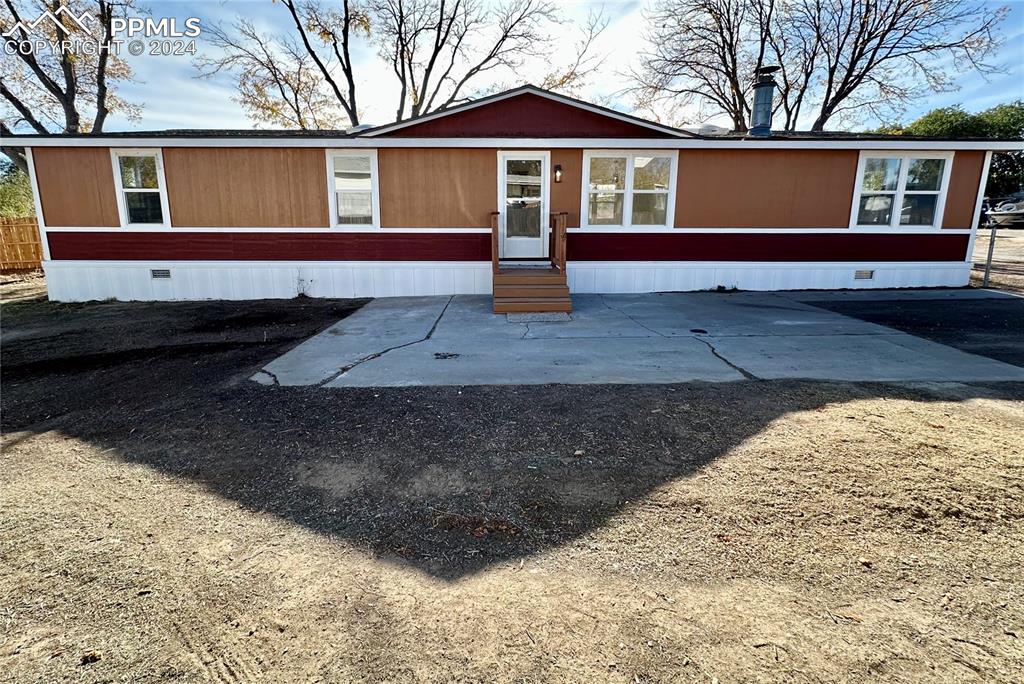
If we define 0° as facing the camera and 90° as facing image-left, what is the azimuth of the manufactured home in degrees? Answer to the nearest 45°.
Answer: approximately 0°

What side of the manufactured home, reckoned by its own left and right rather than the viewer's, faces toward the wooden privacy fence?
right

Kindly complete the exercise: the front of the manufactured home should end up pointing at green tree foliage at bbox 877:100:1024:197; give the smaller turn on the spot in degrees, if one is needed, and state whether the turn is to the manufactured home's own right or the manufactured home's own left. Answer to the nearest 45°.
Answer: approximately 135° to the manufactured home's own left

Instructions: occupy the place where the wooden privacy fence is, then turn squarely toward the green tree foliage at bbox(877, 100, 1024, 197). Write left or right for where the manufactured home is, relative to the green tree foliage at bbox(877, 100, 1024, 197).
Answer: right

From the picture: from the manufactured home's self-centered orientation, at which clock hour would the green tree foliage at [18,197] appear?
The green tree foliage is roughly at 4 o'clock from the manufactured home.
